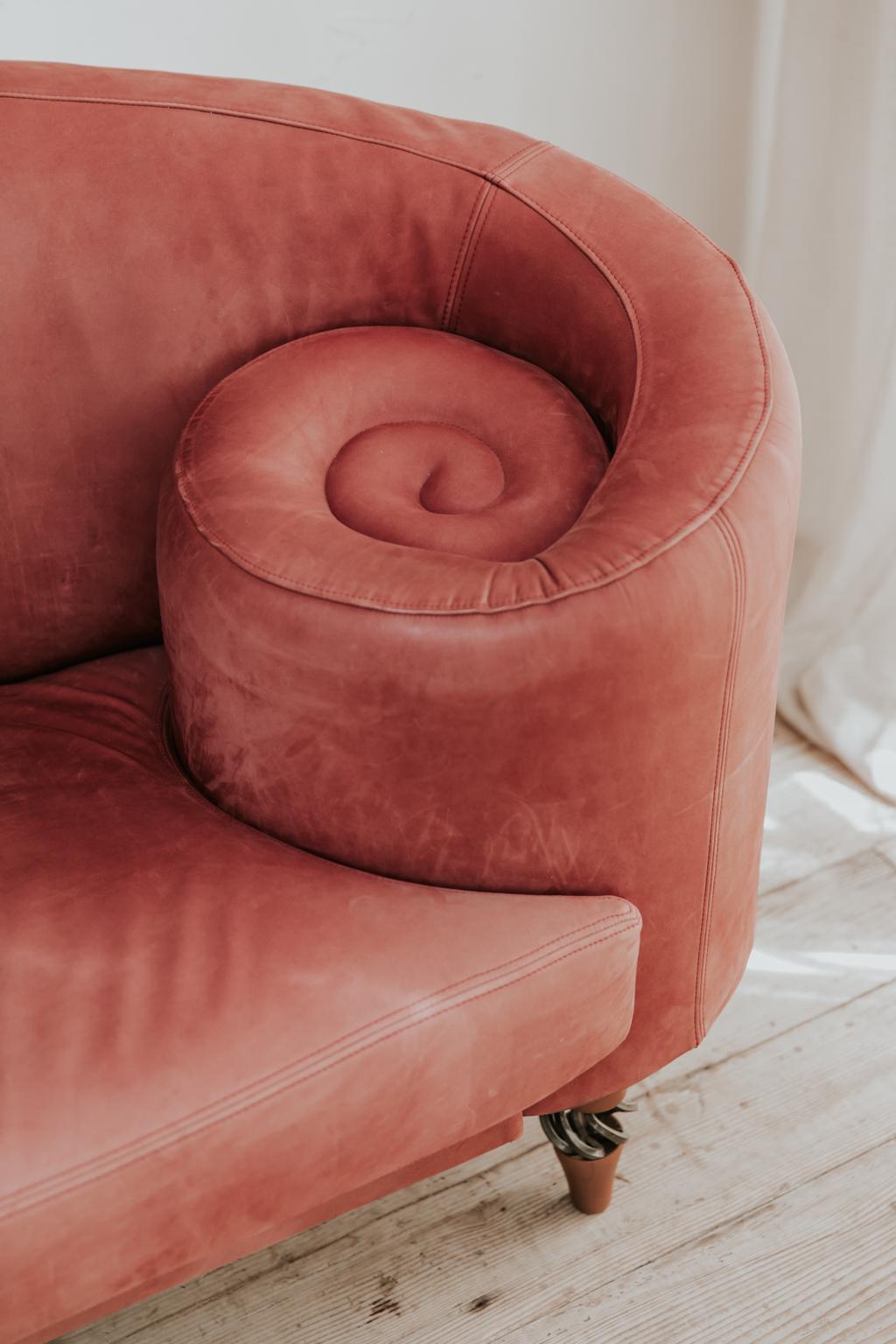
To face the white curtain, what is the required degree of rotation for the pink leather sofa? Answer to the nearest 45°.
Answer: approximately 90° to its left

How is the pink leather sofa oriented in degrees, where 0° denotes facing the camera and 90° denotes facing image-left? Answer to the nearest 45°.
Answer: approximately 315°
